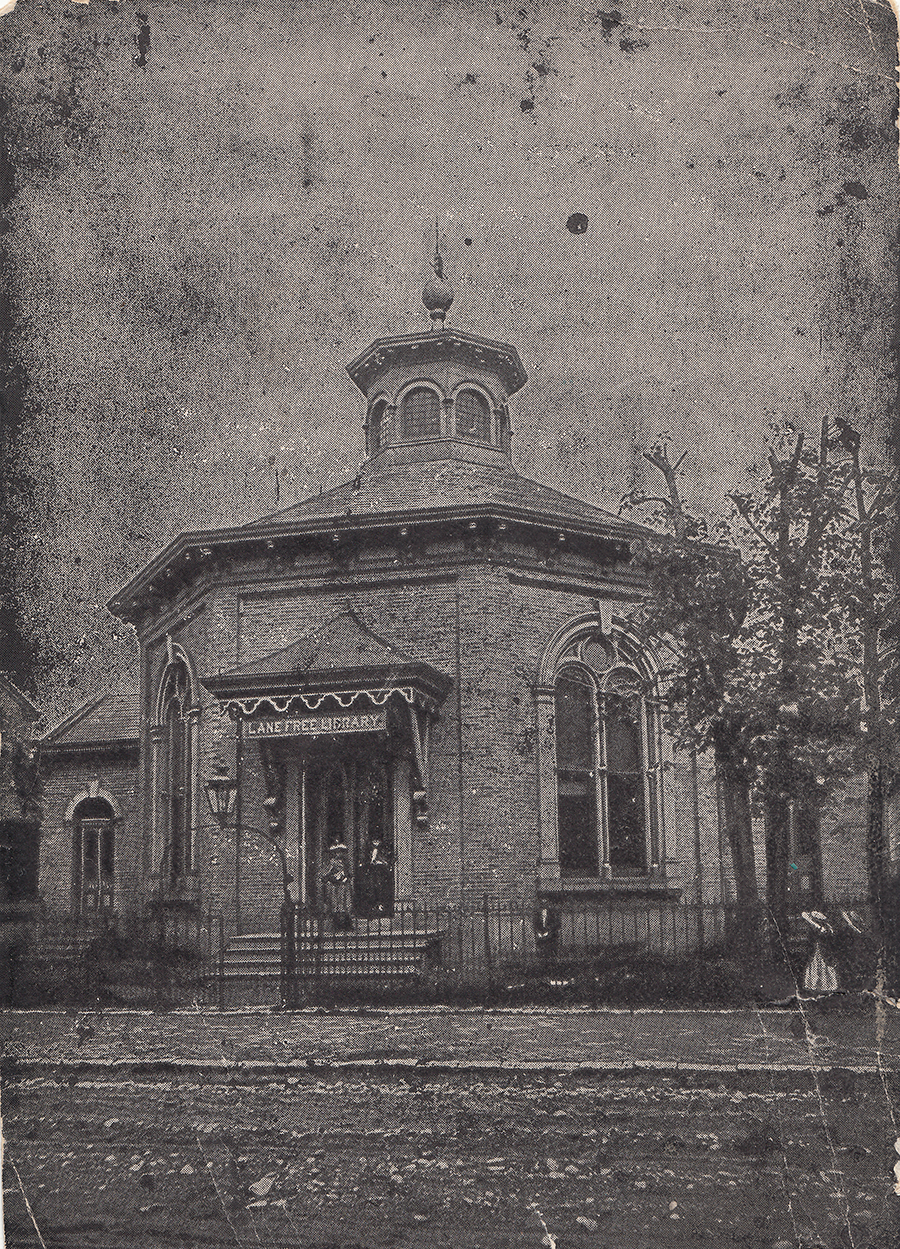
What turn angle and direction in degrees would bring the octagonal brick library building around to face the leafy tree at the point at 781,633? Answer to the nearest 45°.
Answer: approximately 45° to its left

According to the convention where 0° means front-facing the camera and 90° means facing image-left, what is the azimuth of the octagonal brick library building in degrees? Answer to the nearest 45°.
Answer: approximately 0°

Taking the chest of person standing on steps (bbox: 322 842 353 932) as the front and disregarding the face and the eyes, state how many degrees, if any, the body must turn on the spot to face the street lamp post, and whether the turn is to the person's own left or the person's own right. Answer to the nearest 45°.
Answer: approximately 45° to the person's own right
